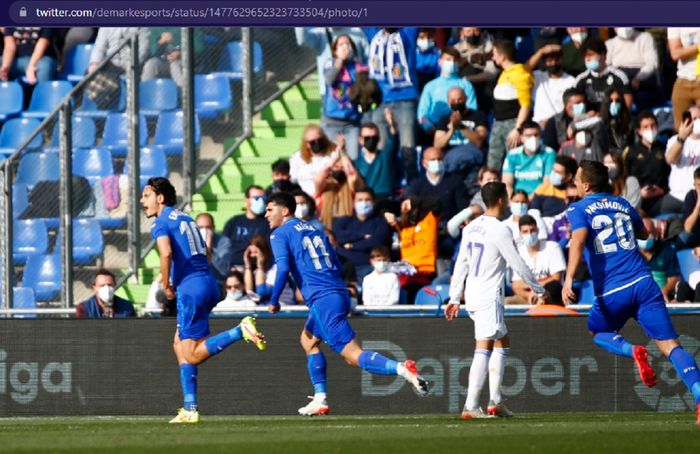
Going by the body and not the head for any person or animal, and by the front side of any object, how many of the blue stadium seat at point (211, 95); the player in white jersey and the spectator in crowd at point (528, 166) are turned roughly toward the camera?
2

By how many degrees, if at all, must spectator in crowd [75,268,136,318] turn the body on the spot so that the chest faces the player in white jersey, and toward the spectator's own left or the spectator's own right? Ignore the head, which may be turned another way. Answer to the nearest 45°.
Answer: approximately 45° to the spectator's own left

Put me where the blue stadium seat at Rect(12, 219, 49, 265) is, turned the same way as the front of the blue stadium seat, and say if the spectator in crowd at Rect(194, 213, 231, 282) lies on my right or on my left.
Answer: on my left

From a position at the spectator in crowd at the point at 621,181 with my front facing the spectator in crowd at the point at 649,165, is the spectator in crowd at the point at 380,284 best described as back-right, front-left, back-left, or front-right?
back-left

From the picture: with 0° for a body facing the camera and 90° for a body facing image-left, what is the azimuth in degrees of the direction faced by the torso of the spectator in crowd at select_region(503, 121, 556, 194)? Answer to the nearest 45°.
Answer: approximately 0°

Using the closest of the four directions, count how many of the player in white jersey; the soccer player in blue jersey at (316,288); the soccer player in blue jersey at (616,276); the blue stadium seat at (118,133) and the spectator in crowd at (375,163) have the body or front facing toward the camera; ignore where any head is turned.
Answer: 2

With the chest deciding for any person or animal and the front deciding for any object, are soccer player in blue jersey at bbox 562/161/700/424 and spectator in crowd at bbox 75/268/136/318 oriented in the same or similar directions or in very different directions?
very different directions

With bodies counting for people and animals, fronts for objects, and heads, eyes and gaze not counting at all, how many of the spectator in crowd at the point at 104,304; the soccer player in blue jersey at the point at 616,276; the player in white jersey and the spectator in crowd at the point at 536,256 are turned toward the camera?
2
